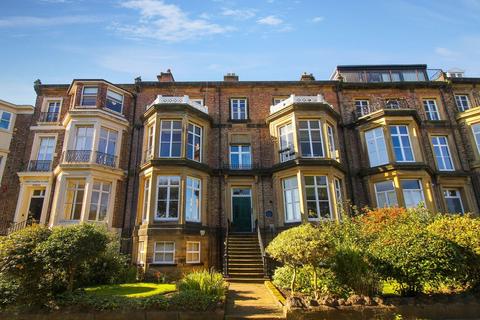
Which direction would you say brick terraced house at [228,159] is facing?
toward the camera

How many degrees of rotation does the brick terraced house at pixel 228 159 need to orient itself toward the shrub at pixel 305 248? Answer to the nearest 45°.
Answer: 0° — it already faces it

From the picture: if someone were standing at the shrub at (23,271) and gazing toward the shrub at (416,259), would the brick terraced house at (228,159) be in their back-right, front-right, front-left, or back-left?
front-left

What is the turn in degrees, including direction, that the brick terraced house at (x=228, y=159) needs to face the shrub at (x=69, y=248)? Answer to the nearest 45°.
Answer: approximately 45° to its right

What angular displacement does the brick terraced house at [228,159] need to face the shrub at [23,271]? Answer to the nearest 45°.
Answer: approximately 45° to its right

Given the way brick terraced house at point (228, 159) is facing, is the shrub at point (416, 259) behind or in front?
in front

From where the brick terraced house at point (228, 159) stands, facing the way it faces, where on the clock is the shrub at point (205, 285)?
The shrub is roughly at 12 o'clock from the brick terraced house.

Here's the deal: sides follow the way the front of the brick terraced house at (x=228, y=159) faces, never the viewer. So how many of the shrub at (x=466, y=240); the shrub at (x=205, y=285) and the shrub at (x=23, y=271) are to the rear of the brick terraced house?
0

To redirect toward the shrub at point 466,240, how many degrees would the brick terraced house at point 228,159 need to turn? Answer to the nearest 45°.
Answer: approximately 45° to its left
